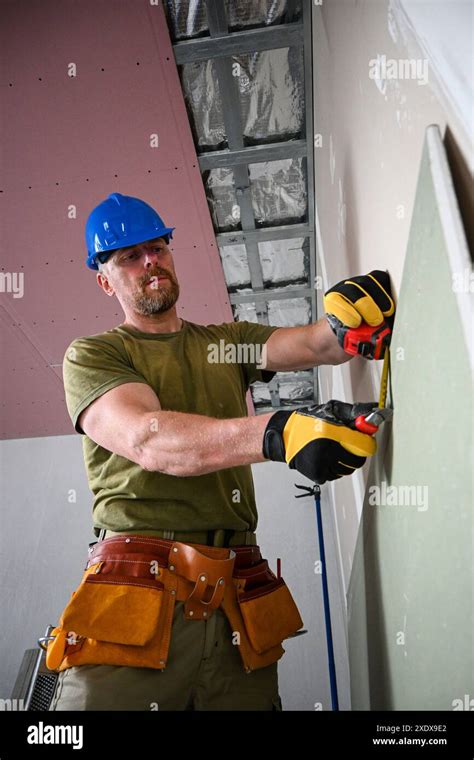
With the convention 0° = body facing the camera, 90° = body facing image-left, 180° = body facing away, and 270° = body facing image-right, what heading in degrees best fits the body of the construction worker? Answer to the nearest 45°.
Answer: approximately 315°
